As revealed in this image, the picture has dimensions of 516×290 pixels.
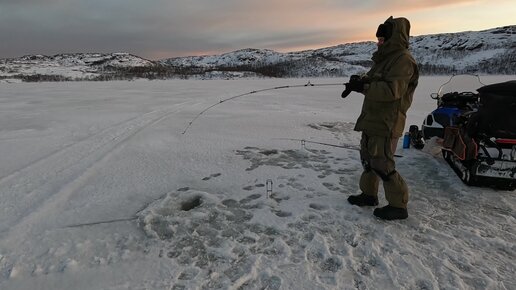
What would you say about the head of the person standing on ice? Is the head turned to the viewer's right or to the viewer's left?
to the viewer's left

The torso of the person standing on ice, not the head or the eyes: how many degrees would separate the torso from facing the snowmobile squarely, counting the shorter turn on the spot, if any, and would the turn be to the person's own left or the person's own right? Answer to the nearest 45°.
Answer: approximately 135° to the person's own right

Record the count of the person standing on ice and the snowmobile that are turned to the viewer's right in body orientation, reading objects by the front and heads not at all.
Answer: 0

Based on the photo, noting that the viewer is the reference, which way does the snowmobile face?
facing away from the viewer and to the left of the viewer

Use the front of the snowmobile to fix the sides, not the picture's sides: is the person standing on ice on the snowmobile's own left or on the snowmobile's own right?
on the snowmobile's own left

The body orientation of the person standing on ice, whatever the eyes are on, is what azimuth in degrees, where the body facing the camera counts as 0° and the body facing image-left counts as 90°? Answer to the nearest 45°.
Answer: approximately 90°
